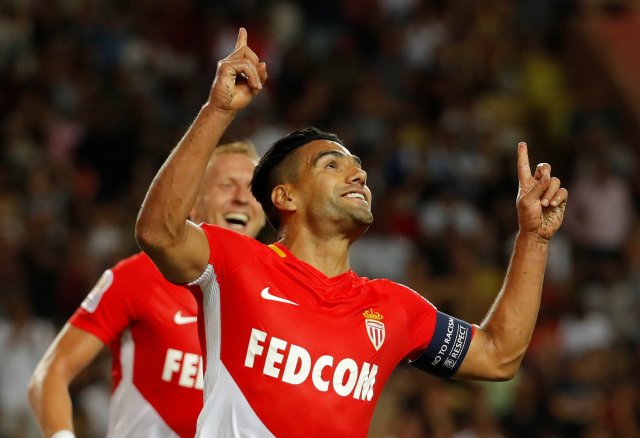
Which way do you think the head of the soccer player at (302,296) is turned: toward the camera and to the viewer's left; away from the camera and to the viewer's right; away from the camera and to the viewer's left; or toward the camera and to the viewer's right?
toward the camera and to the viewer's right

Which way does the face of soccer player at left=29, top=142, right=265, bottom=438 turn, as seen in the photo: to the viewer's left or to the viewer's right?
to the viewer's right

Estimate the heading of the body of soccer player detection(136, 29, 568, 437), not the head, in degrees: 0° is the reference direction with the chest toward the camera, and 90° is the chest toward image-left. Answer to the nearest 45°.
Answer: approximately 315°

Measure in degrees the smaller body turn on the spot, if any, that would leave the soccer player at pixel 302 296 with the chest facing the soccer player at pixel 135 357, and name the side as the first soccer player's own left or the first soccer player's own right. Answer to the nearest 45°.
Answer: approximately 180°
